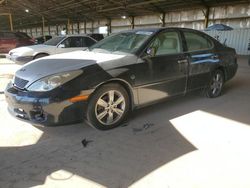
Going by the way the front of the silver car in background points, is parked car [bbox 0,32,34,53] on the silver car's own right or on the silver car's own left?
on the silver car's own right

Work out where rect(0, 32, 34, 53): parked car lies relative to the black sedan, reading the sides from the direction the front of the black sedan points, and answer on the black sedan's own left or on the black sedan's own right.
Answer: on the black sedan's own right

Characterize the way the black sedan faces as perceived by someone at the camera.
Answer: facing the viewer and to the left of the viewer

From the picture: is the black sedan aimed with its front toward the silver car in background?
no

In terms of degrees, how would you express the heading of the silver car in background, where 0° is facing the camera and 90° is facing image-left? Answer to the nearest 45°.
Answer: approximately 45°

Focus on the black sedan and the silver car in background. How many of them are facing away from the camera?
0

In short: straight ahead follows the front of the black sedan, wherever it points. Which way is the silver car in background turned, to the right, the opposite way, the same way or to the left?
the same way
